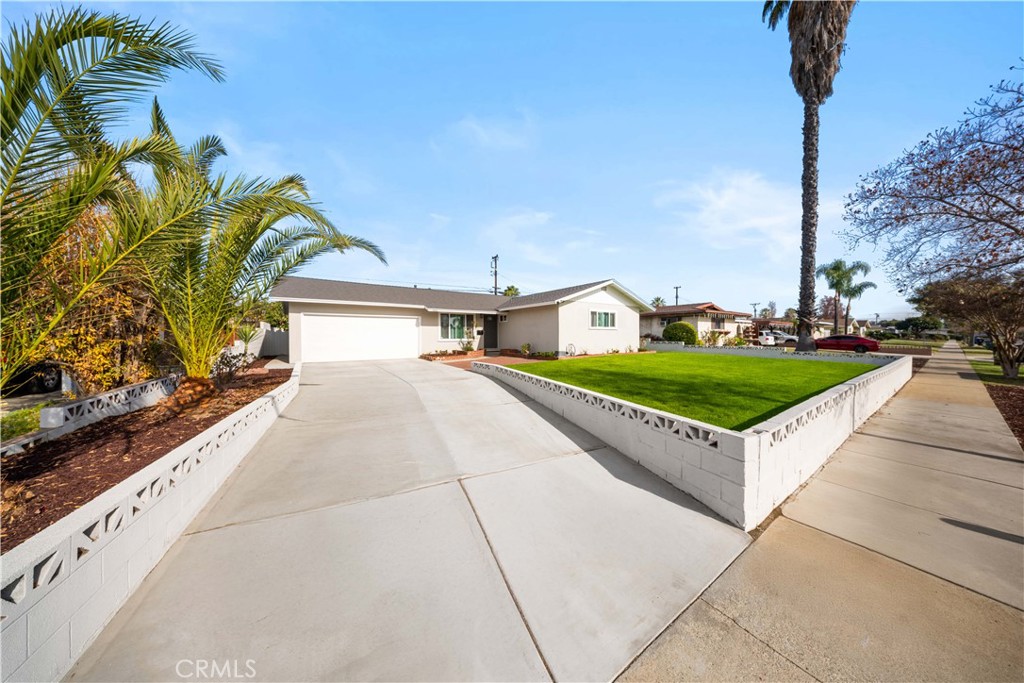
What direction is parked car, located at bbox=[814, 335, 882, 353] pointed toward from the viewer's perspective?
to the viewer's left

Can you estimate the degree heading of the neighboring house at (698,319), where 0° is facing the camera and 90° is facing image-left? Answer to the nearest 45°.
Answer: approximately 315°

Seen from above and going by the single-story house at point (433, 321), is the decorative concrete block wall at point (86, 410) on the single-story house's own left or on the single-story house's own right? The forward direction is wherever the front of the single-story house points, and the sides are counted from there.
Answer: on the single-story house's own right

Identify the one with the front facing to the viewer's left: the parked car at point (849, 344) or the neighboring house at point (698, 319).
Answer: the parked car

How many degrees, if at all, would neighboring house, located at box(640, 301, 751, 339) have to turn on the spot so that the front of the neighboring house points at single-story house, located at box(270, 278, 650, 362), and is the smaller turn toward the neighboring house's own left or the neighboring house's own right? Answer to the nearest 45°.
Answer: approximately 90° to the neighboring house's own right

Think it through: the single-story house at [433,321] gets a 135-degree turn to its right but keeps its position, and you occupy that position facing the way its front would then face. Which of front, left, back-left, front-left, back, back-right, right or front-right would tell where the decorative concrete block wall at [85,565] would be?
left

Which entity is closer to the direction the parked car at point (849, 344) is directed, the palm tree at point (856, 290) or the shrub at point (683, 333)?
the shrub

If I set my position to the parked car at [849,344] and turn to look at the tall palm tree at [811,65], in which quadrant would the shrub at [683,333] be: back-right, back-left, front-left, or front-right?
front-right

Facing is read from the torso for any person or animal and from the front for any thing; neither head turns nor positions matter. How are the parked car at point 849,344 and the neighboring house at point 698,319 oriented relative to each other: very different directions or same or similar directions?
very different directions

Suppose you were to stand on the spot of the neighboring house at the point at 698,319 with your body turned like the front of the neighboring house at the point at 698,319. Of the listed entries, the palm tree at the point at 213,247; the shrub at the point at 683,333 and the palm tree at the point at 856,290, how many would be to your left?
1

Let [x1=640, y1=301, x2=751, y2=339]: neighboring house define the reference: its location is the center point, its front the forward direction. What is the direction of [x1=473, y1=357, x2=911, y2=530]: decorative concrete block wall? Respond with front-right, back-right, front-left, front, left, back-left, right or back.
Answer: front-right

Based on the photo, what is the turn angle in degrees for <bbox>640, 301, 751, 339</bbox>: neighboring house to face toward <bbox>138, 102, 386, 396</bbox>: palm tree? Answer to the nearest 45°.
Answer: approximately 45° to its right

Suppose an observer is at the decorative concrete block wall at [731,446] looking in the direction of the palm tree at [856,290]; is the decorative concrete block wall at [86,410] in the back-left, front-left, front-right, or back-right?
back-left
